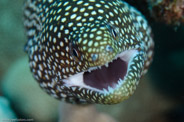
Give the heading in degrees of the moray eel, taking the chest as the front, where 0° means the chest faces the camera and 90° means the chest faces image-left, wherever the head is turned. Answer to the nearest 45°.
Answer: approximately 0°
